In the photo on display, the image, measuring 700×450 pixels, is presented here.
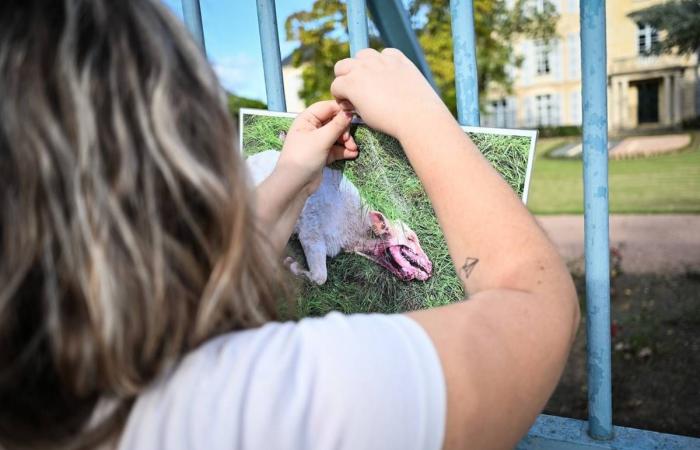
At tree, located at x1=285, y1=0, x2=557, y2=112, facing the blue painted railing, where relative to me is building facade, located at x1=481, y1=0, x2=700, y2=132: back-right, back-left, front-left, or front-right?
back-left

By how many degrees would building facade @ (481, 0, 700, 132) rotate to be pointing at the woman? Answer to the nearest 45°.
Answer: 0° — it already faces them

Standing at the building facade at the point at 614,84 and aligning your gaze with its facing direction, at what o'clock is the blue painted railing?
The blue painted railing is roughly at 12 o'clock from the building facade.

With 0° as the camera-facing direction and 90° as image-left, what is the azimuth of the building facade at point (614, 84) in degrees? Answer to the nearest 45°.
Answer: approximately 0°
